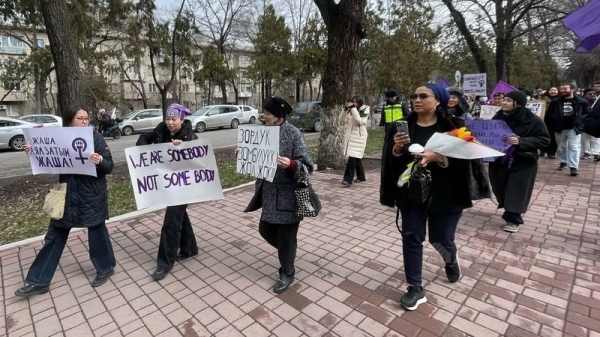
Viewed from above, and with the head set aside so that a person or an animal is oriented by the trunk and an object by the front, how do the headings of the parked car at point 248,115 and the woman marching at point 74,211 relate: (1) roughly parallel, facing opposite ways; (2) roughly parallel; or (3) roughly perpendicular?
roughly parallel

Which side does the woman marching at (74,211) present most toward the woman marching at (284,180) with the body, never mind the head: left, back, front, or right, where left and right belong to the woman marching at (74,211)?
left

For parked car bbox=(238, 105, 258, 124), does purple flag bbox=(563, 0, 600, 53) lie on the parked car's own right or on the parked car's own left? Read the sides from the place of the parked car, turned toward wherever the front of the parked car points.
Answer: on the parked car's own left

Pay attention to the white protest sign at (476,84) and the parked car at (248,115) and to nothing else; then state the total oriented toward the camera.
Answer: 1

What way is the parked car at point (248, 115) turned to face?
to the viewer's left

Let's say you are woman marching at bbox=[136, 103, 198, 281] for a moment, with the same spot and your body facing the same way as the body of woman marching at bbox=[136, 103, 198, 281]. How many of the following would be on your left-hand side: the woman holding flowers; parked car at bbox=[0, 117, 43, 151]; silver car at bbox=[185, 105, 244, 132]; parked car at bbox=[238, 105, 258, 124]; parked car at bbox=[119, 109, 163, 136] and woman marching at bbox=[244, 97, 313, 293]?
2

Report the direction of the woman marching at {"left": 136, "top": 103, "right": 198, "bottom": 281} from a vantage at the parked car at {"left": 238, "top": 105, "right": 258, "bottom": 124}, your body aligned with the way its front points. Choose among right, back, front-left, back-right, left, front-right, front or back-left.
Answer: left

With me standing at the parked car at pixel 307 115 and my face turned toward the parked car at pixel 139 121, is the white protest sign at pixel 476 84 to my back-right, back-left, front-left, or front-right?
back-left

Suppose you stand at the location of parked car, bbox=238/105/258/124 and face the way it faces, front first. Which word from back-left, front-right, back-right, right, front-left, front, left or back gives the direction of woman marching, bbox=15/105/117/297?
left

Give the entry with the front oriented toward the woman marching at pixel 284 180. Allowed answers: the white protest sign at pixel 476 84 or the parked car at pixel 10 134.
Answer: the white protest sign

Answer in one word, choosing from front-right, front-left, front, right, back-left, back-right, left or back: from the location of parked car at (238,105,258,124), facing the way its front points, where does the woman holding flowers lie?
left
